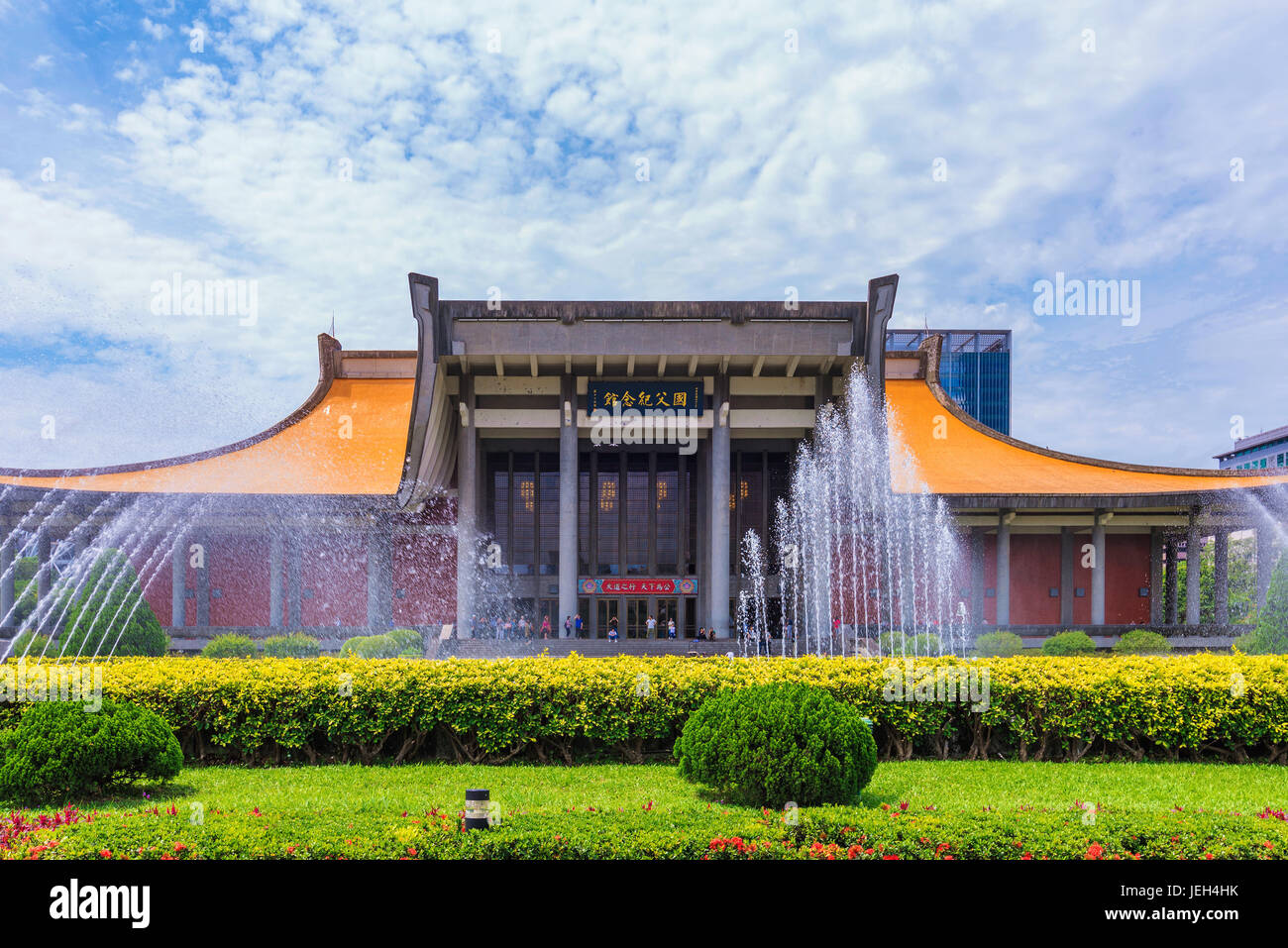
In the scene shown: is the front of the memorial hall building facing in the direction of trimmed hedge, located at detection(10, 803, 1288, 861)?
yes

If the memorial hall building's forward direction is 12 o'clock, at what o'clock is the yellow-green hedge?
The yellow-green hedge is roughly at 12 o'clock from the memorial hall building.

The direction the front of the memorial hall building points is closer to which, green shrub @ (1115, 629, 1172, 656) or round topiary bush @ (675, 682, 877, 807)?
the round topiary bush

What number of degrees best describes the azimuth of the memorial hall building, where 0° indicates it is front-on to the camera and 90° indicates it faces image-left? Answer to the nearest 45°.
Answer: approximately 0°

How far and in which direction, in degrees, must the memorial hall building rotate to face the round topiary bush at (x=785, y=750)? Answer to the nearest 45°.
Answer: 0° — it already faces it

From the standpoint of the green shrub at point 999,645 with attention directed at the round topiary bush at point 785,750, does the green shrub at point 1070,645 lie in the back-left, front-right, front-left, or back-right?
back-left
